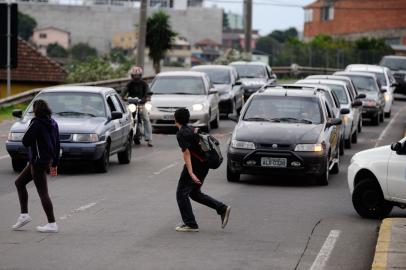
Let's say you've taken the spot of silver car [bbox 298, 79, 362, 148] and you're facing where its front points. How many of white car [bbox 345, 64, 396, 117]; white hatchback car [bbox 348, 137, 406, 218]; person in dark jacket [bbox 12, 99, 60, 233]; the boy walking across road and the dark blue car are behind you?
1

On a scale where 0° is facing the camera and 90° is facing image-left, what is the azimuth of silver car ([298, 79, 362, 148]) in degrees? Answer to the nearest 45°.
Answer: approximately 0°

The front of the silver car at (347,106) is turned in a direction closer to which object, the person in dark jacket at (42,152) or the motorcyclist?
the person in dark jacket

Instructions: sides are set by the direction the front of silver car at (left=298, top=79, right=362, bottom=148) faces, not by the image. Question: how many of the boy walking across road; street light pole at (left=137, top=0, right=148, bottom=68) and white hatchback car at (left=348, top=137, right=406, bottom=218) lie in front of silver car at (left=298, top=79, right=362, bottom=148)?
2

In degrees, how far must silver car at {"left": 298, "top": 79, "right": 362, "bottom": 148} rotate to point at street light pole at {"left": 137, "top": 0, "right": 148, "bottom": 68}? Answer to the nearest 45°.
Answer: approximately 135° to its right

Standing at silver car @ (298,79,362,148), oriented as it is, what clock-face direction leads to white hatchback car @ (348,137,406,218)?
The white hatchback car is roughly at 12 o'clock from the silver car.

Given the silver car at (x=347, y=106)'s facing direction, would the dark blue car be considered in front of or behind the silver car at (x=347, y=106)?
in front

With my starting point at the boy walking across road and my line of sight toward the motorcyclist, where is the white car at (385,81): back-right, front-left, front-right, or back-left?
front-right

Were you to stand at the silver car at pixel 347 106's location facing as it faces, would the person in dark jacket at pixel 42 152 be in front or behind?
in front

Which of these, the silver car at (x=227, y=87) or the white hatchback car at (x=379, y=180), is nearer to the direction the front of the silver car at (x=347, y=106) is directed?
the white hatchback car

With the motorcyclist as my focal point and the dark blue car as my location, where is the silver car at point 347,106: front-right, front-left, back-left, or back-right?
front-right

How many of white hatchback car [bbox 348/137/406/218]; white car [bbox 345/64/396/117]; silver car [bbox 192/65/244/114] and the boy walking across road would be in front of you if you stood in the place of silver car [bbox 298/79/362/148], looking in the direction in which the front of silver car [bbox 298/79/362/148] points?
2

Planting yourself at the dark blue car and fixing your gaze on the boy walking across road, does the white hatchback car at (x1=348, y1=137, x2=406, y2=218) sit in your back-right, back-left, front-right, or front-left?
front-left

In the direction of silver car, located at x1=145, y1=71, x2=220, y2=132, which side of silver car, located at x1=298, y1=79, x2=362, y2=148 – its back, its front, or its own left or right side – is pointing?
right

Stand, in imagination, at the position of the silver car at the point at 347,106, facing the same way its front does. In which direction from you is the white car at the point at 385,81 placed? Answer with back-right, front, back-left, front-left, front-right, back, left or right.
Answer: back

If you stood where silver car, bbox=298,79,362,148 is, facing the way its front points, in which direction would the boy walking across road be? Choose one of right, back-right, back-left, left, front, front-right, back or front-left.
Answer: front
